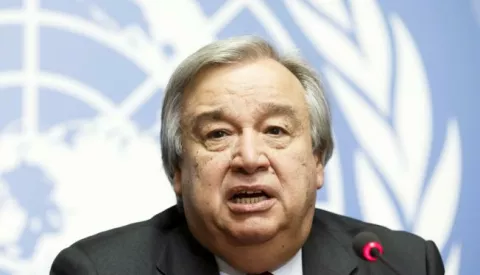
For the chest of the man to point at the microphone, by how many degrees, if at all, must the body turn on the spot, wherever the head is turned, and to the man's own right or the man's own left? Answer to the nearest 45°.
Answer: approximately 45° to the man's own left

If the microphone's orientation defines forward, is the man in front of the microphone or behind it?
in front

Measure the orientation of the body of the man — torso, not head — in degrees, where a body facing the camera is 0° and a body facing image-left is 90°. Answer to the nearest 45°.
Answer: approximately 0°

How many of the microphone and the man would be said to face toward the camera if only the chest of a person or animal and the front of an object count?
1

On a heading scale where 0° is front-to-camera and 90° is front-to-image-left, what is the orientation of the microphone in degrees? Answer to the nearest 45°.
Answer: approximately 135°
